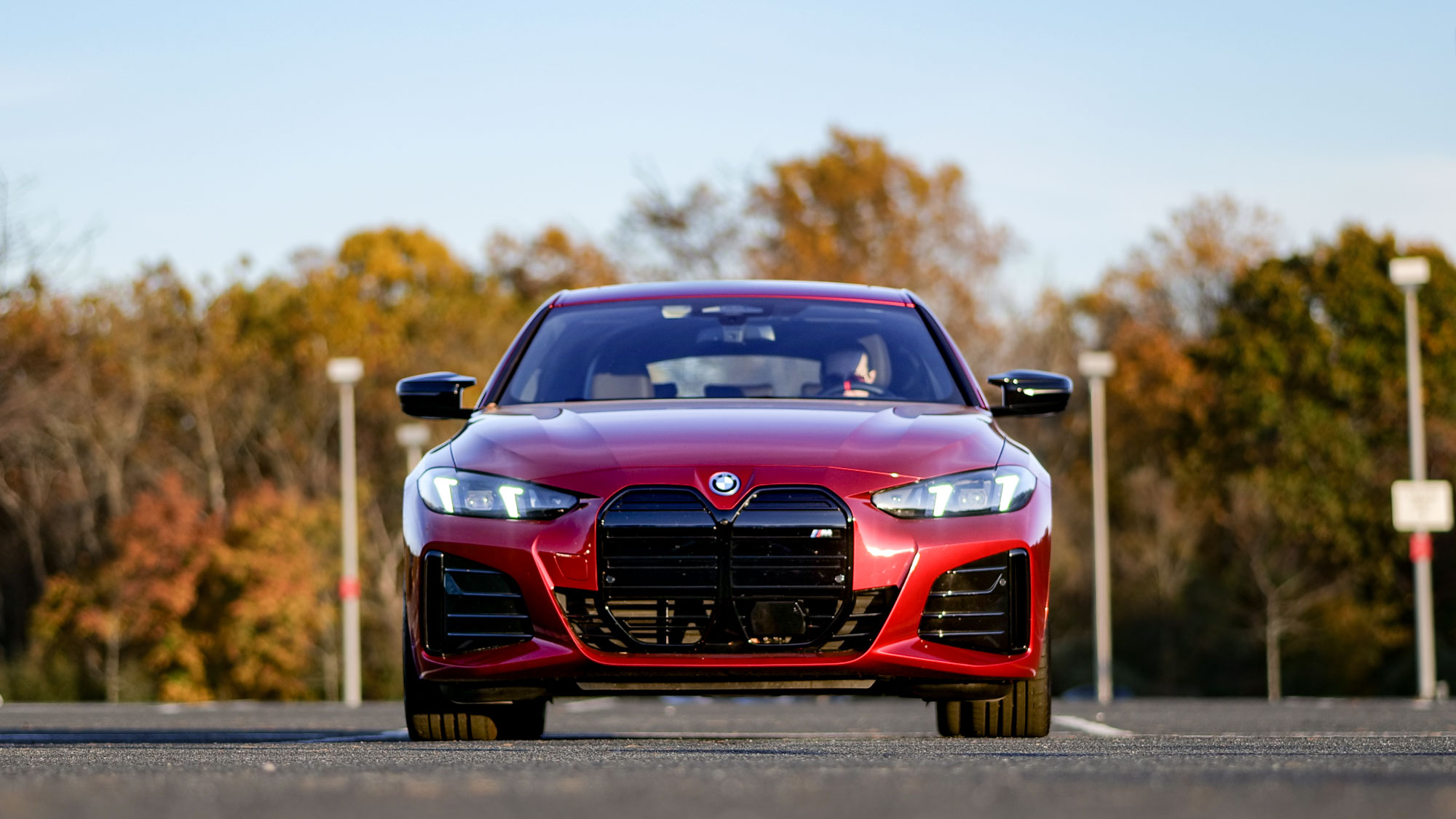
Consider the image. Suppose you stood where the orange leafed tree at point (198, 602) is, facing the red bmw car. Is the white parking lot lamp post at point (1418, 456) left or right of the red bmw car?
left

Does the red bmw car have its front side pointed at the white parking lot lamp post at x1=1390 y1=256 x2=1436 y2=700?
no

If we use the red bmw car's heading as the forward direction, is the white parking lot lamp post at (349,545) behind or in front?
behind

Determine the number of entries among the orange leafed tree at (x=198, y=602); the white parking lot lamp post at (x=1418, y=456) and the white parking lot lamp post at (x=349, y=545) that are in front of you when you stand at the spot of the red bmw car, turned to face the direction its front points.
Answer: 0

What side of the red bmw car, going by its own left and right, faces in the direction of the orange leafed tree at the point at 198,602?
back

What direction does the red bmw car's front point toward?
toward the camera
